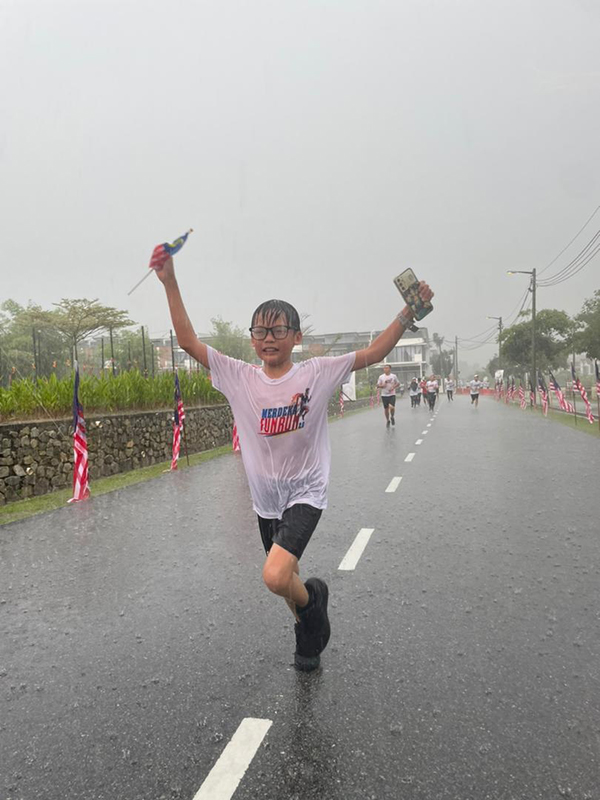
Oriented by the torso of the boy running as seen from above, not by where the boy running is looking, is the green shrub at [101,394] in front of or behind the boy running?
behind

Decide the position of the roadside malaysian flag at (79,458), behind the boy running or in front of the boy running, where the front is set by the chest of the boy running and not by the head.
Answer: behind

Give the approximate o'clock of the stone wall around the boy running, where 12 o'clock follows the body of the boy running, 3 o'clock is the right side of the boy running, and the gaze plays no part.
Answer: The stone wall is roughly at 5 o'clock from the boy running.

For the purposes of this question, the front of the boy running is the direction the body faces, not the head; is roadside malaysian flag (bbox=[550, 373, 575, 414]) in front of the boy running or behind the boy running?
behind

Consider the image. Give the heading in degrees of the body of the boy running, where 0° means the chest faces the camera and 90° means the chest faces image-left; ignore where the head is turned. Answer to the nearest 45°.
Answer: approximately 0°
